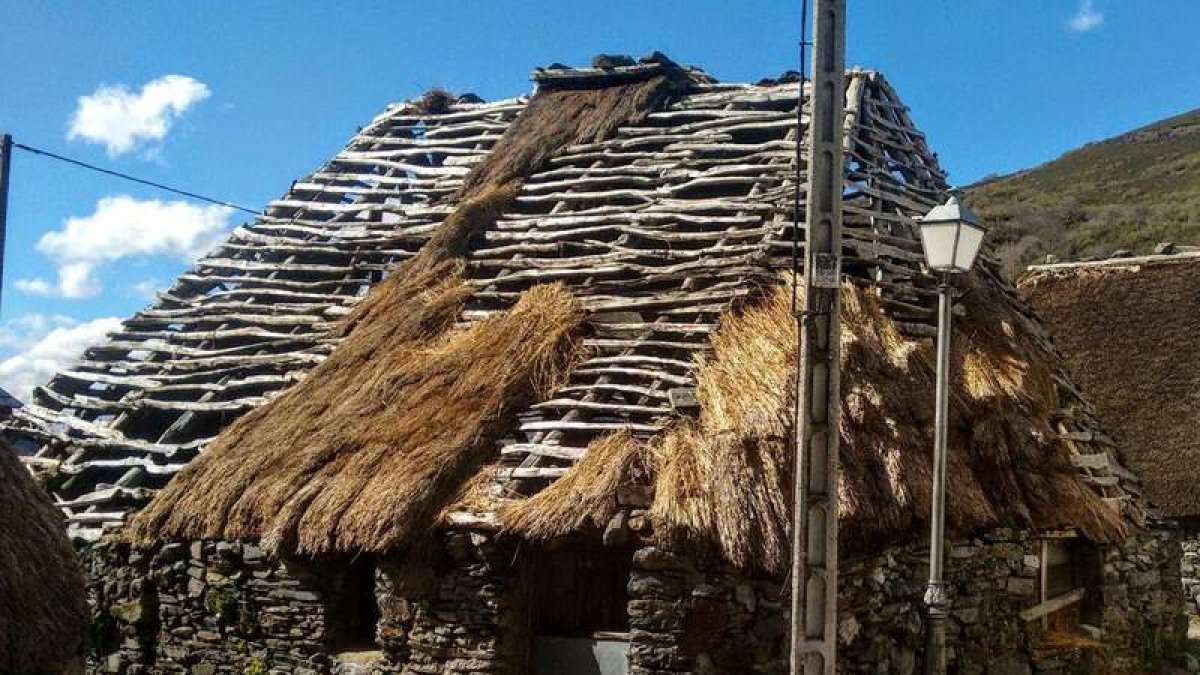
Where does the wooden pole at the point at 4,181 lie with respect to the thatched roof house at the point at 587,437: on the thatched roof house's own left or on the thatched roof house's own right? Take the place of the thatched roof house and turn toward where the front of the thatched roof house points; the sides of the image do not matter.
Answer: on the thatched roof house's own right

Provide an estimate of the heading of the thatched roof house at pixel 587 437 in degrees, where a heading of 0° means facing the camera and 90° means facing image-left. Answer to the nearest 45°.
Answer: approximately 0°

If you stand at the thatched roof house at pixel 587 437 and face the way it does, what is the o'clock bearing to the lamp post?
The lamp post is roughly at 11 o'clock from the thatched roof house.

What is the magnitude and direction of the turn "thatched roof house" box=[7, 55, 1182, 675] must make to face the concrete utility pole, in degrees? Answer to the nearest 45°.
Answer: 0° — it already faces it
